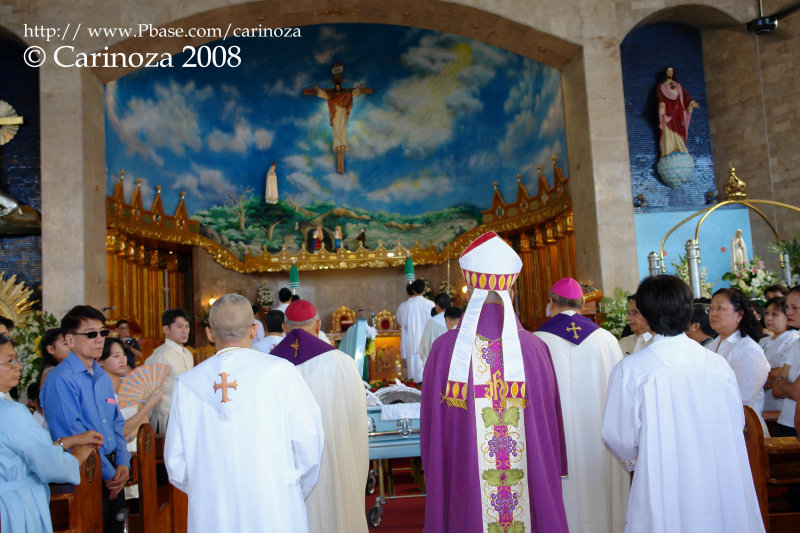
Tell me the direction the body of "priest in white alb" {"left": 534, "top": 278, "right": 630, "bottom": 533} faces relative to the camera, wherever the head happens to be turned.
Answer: away from the camera

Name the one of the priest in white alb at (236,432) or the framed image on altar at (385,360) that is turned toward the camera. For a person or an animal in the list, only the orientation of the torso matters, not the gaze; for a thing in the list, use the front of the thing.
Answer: the framed image on altar

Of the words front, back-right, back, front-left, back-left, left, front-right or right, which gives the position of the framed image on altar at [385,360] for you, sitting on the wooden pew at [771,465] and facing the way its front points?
front-left

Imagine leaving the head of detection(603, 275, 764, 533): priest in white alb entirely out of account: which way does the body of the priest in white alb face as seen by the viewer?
away from the camera

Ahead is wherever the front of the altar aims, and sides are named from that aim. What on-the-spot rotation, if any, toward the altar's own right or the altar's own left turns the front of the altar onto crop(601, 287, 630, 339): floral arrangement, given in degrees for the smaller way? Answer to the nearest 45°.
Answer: approximately 45° to the altar's own left

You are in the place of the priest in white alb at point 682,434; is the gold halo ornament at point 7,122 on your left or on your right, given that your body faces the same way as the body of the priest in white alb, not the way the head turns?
on your left

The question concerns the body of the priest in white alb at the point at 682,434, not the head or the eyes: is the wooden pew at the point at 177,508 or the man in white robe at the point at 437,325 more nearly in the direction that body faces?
the man in white robe

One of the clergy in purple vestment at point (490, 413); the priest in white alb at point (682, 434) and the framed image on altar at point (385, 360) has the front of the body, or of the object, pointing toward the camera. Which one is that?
the framed image on altar

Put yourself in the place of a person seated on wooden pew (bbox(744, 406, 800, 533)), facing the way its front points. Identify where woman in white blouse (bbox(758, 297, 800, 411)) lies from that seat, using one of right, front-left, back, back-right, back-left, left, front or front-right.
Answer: front

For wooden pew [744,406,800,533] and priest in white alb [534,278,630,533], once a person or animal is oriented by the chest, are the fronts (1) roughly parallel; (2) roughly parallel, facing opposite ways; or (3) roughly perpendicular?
roughly parallel

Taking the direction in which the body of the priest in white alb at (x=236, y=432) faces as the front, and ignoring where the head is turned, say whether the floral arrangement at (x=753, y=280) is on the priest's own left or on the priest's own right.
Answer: on the priest's own right

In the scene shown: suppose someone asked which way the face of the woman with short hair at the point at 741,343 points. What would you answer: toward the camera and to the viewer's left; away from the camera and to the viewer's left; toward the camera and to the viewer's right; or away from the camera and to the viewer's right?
toward the camera and to the viewer's left

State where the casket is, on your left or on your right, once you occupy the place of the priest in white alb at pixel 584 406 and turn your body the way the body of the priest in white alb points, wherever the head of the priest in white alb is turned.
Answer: on your left

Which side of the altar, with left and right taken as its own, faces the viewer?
front

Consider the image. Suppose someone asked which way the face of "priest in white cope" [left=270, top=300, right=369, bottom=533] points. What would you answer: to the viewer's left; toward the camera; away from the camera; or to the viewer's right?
away from the camera

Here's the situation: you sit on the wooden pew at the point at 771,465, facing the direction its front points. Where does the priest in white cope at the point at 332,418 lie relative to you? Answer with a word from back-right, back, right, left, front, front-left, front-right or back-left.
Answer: left

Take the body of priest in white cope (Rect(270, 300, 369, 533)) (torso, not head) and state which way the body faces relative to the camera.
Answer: away from the camera

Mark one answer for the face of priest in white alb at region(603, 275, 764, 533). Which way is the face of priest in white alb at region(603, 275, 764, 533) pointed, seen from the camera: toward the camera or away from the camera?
away from the camera
